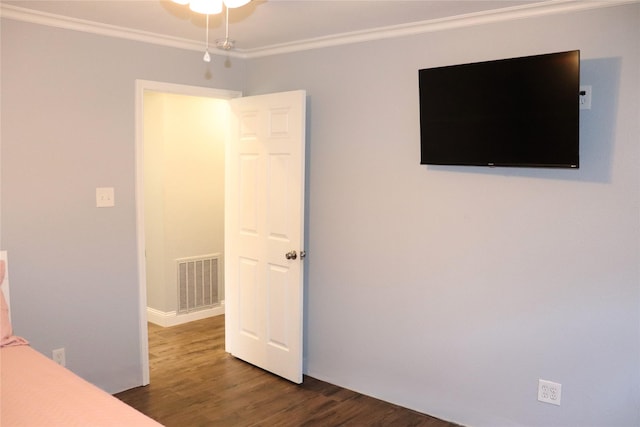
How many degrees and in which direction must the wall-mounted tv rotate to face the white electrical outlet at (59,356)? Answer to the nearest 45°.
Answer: approximately 45° to its right

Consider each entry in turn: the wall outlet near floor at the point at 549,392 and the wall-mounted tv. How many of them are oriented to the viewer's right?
0

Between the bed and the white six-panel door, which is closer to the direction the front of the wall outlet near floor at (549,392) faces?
the bed

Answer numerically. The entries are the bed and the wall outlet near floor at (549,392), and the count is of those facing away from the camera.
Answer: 0

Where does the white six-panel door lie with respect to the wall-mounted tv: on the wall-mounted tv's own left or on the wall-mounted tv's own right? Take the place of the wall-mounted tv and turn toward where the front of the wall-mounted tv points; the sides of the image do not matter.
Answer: on the wall-mounted tv's own right

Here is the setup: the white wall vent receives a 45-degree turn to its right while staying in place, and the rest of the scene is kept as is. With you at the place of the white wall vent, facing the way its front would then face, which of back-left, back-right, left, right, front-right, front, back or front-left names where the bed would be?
front

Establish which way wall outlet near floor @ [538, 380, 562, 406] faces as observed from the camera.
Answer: facing the viewer and to the left of the viewer

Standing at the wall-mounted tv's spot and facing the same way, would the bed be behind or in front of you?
in front

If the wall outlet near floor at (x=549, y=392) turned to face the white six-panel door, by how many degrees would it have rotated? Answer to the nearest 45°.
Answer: approximately 45° to its right

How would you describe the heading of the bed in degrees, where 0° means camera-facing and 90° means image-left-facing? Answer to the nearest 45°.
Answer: approximately 315°

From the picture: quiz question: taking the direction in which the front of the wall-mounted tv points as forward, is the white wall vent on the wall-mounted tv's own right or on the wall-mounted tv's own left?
on the wall-mounted tv's own right

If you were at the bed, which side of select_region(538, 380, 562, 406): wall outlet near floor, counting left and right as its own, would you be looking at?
front

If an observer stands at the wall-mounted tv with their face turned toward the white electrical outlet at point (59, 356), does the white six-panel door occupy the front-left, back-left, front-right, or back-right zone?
front-right

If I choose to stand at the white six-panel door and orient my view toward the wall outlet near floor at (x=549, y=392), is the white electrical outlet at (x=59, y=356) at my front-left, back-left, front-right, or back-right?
back-right

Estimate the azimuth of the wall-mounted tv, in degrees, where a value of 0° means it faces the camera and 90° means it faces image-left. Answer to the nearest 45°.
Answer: approximately 45°

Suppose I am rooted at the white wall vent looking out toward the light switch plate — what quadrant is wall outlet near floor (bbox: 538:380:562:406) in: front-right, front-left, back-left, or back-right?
front-left

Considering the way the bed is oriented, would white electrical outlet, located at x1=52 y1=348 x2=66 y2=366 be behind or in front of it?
behind
